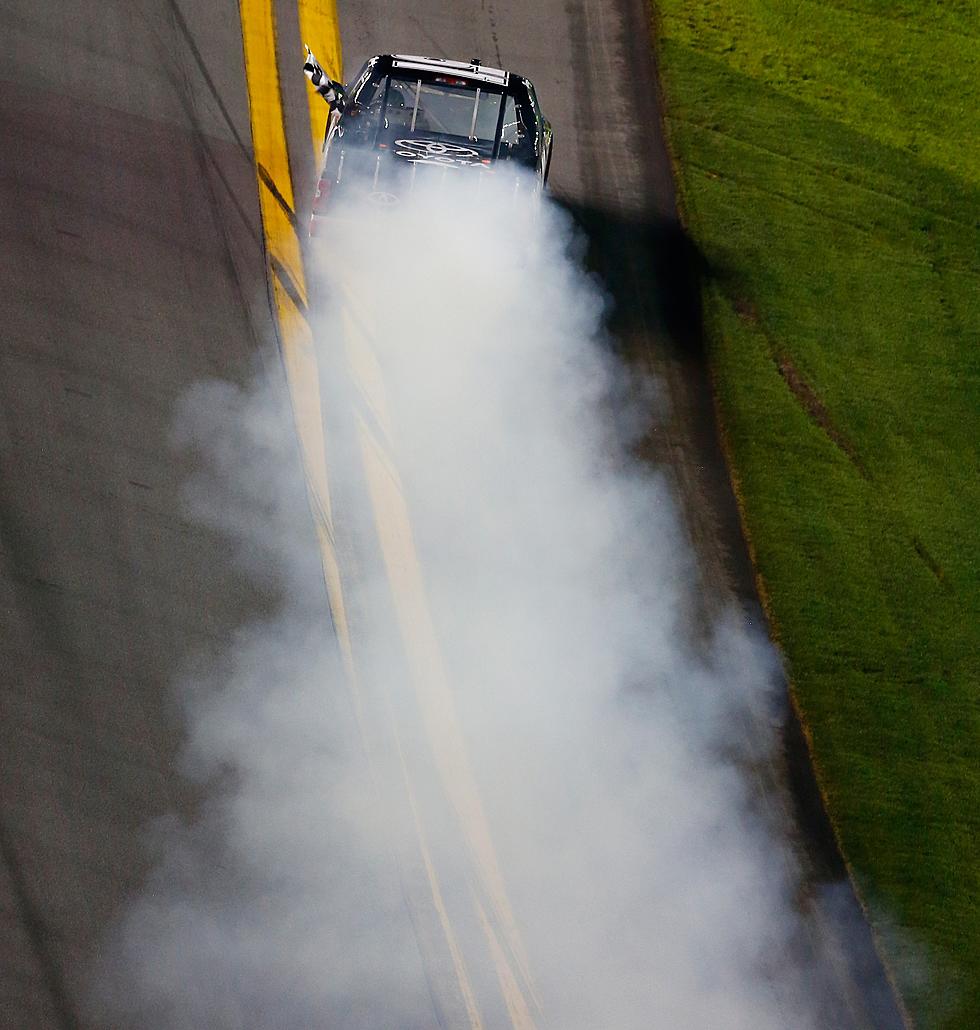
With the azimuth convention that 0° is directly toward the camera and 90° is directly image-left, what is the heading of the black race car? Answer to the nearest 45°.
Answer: approximately 180°
